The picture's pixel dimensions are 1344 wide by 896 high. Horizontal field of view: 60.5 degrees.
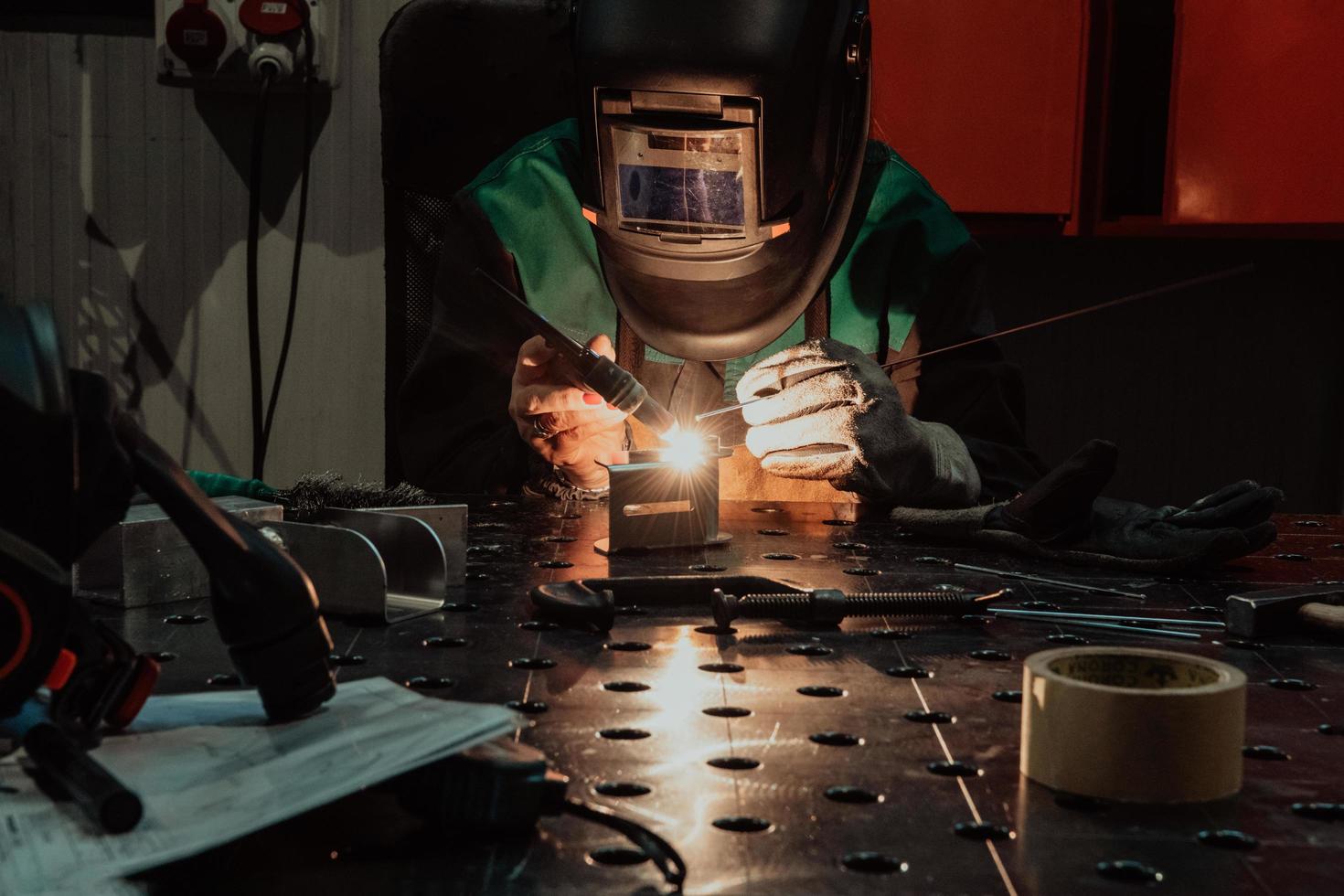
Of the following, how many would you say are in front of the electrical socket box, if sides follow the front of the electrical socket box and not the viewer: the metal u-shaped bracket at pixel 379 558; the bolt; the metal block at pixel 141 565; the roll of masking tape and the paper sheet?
5

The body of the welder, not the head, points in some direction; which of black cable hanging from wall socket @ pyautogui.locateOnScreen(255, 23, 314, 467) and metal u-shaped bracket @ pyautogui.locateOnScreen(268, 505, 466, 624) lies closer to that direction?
the metal u-shaped bracket

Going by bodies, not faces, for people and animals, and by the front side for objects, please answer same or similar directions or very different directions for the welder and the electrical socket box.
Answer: same or similar directions

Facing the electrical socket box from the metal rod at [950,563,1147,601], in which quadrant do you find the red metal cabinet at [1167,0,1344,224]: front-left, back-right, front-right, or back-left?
front-right

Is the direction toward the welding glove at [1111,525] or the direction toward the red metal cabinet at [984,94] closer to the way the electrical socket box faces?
the welding glove

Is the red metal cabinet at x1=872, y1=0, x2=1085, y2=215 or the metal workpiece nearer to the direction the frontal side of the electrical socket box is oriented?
the metal workpiece

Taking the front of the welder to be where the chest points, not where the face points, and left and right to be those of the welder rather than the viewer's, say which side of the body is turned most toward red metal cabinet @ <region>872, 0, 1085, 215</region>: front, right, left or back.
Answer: back

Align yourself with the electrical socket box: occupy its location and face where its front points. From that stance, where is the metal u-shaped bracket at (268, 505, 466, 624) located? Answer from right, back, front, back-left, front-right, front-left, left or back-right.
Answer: front

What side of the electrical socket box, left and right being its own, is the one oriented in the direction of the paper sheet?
front

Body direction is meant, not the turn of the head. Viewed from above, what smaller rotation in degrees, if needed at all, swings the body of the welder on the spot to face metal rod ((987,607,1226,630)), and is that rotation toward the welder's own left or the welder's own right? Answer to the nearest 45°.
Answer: approximately 45° to the welder's own left

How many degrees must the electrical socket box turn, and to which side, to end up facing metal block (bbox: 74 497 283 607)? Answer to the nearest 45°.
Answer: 0° — it already faces it

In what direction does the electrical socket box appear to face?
toward the camera

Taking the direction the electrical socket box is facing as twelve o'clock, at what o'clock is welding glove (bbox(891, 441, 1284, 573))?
The welding glove is roughly at 11 o'clock from the electrical socket box.

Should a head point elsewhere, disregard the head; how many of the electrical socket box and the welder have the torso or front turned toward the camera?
2

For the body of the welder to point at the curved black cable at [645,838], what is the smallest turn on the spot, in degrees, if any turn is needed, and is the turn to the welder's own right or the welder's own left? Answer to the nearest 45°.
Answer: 0° — they already face it

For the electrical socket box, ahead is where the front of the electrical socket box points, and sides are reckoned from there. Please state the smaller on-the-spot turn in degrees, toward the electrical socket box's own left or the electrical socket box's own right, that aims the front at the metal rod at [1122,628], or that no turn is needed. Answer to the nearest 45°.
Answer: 0° — it already faces it
